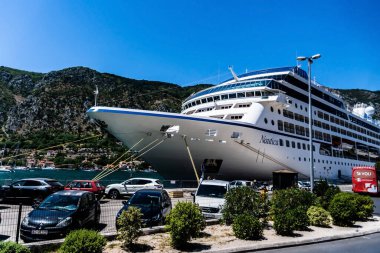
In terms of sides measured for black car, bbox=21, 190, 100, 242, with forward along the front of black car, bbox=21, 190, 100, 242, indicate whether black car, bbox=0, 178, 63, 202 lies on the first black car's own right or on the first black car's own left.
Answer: on the first black car's own right

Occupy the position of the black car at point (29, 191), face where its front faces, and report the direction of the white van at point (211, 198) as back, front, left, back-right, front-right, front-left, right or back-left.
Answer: back

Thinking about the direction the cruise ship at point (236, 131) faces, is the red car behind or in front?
in front

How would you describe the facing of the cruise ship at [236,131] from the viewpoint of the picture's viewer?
facing the viewer and to the left of the viewer

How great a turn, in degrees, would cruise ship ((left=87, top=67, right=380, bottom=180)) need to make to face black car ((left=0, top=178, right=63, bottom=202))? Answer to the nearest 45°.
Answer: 0° — it already faces it

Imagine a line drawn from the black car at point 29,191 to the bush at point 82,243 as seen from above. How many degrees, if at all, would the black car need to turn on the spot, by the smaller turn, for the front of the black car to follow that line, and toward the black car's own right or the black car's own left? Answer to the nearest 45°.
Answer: approximately 135° to the black car's own left

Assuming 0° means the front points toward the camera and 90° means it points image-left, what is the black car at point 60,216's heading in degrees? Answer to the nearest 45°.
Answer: approximately 45°

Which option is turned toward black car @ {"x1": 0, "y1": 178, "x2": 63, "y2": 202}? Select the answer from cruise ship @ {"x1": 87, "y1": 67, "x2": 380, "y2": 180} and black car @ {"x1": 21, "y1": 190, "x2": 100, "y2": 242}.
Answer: the cruise ship

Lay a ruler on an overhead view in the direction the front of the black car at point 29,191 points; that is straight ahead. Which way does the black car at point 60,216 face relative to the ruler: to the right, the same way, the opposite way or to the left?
to the left
